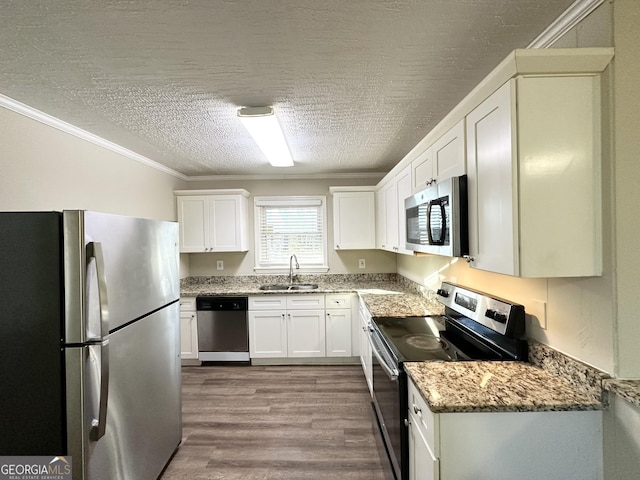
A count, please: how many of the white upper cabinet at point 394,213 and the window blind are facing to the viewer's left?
1

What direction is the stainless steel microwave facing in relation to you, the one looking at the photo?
facing the viewer and to the left of the viewer

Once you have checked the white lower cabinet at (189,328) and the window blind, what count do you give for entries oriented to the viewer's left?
0

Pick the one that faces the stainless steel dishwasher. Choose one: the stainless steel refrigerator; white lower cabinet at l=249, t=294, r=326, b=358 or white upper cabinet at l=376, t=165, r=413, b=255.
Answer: the white upper cabinet

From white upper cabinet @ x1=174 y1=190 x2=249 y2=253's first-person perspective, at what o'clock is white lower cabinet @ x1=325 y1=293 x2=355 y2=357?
The white lower cabinet is roughly at 10 o'clock from the white upper cabinet.

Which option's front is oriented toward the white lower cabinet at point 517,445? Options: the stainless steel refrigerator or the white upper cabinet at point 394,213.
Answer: the stainless steel refrigerator

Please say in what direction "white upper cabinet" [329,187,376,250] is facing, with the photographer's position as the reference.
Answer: facing the viewer

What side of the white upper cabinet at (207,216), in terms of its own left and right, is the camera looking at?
front

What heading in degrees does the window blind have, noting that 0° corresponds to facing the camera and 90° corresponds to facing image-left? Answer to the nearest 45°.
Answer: approximately 0°

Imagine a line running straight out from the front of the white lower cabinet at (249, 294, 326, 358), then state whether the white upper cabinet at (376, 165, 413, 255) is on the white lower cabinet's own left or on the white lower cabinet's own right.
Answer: on the white lower cabinet's own left

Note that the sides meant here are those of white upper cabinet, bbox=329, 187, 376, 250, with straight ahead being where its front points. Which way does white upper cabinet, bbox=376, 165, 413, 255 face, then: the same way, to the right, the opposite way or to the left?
to the right

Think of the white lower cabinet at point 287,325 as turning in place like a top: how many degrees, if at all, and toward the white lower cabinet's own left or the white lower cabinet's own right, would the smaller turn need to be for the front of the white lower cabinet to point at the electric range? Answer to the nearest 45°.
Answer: approximately 45° to the white lower cabinet's own left

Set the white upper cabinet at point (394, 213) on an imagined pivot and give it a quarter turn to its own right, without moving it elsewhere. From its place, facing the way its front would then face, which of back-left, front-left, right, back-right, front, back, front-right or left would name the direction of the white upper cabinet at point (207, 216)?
left

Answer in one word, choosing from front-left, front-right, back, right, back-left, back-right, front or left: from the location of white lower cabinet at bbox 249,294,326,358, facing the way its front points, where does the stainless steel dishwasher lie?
right
